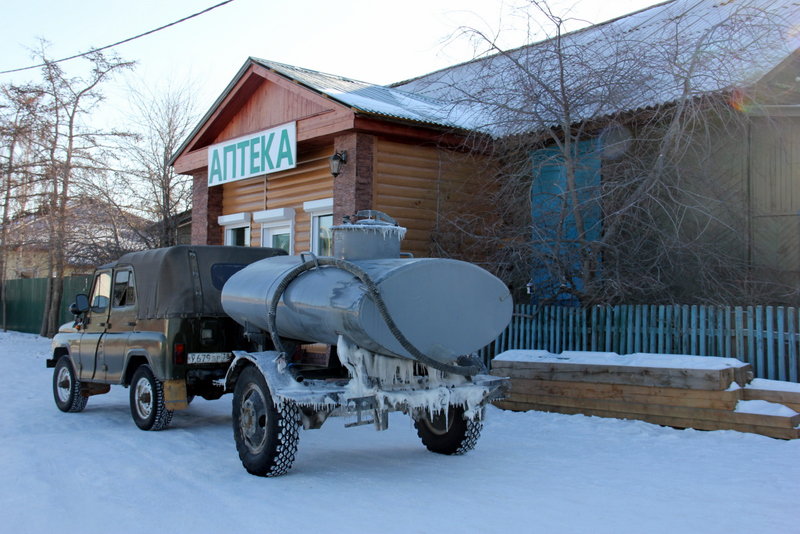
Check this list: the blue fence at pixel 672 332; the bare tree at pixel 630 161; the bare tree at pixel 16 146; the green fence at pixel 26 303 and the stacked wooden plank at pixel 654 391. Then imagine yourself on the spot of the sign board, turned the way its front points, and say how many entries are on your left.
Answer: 3

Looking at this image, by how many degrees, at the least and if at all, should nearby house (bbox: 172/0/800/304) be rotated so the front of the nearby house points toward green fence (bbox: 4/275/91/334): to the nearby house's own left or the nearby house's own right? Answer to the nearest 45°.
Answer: approximately 90° to the nearby house's own right

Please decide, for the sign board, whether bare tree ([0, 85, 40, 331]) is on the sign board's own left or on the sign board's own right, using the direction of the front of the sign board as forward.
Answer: on the sign board's own right

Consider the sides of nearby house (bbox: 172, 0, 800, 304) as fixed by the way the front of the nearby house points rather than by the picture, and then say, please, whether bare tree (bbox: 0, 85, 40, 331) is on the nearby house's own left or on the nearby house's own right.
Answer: on the nearby house's own right

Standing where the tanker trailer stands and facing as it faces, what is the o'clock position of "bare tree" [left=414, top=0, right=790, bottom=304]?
The bare tree is roughly at 3 o'clock from the tanker trailer.

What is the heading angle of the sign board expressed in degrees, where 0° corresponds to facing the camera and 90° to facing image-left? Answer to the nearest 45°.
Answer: approximately 45°

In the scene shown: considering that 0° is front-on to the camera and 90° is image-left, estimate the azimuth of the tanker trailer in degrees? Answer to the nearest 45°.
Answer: approximately 135°

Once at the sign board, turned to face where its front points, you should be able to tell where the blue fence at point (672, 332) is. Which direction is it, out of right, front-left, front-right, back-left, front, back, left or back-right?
left

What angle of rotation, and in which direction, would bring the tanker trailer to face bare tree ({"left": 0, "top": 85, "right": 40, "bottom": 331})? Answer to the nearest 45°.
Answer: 0° — it already faces it

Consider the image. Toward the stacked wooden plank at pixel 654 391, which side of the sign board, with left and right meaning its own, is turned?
left

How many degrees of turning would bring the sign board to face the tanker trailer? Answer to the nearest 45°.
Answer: approximately 45° to its left

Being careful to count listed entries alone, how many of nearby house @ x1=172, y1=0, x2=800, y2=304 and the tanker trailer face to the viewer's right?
0

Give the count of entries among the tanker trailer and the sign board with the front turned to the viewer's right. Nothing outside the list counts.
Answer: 0
